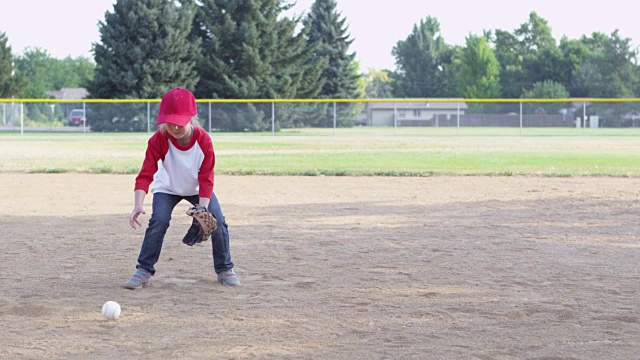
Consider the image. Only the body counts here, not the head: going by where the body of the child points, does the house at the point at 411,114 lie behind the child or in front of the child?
behind

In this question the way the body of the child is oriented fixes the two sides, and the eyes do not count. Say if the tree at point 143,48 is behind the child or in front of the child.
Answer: behind

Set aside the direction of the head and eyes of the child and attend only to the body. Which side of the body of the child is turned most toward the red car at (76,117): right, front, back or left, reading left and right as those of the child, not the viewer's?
back

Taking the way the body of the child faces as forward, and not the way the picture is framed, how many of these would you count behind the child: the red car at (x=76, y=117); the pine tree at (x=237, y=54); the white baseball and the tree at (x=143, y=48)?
3

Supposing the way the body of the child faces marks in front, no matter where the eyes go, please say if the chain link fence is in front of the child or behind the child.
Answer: behind

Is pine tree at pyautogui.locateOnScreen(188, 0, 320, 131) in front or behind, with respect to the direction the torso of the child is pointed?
behind

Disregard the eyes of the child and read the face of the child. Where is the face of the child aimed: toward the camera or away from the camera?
toward the camera

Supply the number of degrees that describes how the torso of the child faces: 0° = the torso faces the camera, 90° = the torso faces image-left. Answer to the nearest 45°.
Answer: approximately 0°

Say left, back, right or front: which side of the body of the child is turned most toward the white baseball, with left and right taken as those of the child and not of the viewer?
front

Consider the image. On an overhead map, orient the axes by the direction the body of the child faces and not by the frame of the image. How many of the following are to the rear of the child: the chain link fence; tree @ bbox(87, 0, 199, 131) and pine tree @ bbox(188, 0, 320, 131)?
3

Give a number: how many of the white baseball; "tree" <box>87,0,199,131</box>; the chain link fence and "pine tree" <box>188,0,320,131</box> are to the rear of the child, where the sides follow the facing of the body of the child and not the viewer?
3
